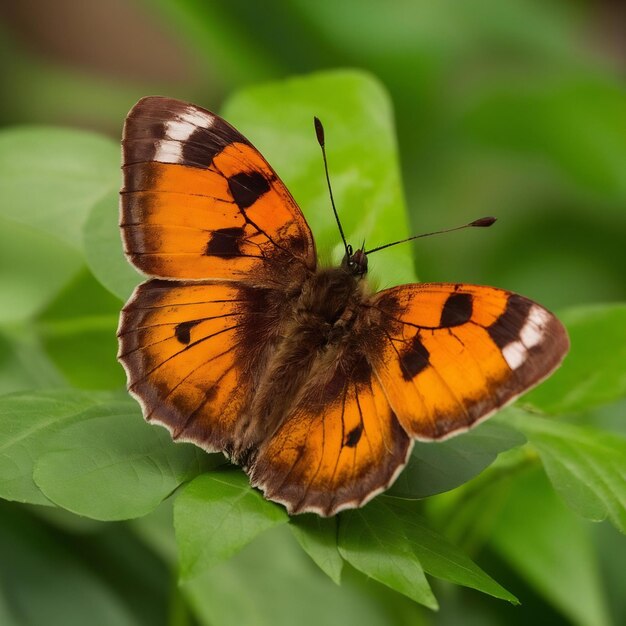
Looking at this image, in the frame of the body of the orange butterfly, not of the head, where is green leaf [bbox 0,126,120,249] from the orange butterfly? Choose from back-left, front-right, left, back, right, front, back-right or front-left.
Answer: left

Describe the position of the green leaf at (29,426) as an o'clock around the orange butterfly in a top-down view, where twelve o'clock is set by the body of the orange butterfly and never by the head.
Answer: The green leaf is roughly at 7 o'clock from the orange butterfly.

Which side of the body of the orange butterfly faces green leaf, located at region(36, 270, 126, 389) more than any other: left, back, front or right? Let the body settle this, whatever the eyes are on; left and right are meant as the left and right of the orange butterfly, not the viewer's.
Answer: left

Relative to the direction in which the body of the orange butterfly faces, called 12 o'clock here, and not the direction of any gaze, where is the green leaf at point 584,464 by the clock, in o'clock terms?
The green leaf is roughly at 2 o'clock from the orange butterfly.

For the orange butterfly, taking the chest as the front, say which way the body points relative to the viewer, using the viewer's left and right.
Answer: facing away from the viewer and to the right of the viewer

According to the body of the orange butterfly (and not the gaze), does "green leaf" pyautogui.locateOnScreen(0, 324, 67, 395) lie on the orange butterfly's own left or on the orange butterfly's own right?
on the orange butterfly's own left
